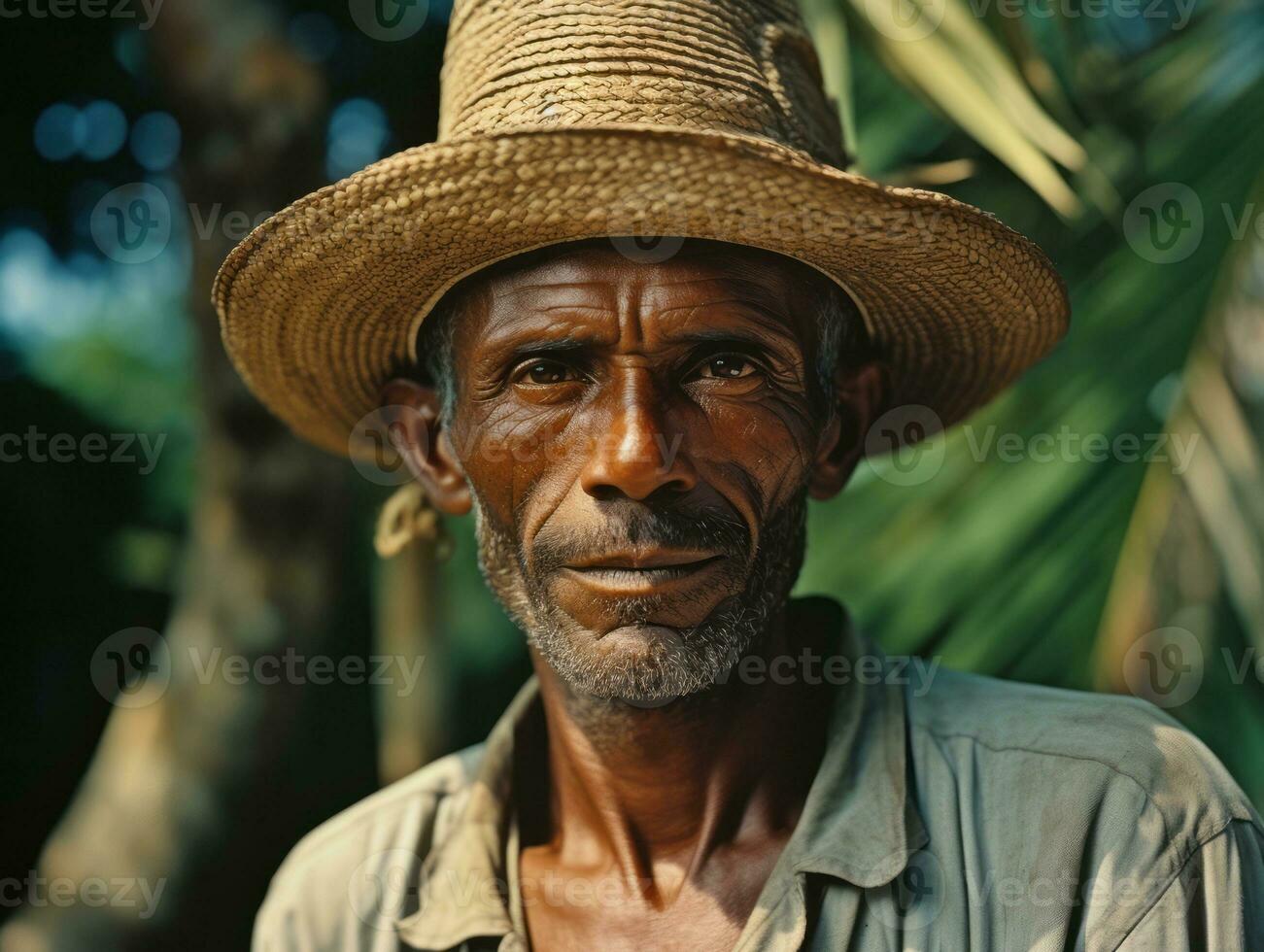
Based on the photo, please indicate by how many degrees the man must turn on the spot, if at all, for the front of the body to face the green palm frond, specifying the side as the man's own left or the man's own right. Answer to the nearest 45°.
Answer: approximately 135° to the man's own left

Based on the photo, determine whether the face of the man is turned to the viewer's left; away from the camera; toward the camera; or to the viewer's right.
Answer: toward the camera

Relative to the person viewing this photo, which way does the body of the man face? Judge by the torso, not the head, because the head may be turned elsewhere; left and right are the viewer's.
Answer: facing the viewer
